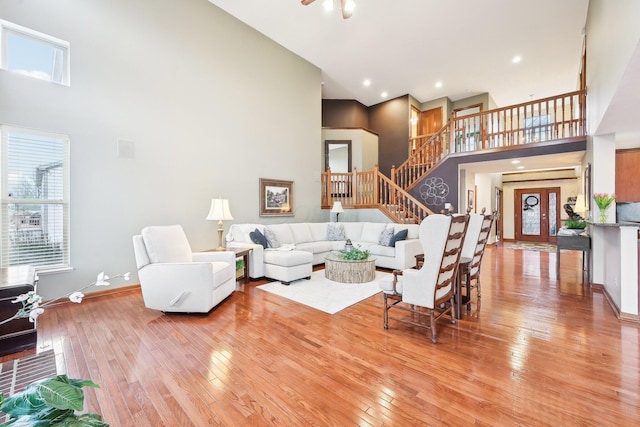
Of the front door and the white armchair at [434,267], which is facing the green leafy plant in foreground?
the front door

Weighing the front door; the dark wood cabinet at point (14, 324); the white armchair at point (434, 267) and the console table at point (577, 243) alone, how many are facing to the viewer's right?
1

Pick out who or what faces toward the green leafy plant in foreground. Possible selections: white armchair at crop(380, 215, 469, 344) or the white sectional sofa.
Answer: the white sectional sofa

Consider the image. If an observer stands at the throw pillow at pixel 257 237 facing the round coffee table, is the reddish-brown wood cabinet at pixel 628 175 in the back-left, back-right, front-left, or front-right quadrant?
front-left

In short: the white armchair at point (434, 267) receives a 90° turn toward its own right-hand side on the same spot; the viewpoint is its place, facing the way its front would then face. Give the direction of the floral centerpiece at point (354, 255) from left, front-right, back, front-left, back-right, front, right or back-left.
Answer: left

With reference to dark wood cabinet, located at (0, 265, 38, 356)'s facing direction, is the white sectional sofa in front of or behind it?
in front

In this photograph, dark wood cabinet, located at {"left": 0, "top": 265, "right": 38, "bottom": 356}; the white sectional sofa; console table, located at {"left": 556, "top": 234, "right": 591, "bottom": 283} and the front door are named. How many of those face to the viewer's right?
1

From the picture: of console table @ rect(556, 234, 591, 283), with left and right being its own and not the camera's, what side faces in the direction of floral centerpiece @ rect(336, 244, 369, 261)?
front

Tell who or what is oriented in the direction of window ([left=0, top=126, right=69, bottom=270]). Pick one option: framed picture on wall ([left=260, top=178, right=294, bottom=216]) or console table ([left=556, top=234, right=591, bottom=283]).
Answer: the console table

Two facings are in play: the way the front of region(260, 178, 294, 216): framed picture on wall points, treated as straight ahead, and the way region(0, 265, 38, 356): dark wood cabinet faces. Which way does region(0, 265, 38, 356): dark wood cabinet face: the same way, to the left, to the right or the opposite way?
to the left

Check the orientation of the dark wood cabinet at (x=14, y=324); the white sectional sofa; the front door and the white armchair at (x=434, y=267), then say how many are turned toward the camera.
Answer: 2

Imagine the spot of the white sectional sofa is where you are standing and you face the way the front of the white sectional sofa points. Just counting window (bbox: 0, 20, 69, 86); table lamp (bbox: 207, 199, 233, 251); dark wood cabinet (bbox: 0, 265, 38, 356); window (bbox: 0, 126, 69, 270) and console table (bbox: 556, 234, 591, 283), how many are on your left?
1

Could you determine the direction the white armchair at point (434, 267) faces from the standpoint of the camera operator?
facing away from the viewer and to the left of the viewer

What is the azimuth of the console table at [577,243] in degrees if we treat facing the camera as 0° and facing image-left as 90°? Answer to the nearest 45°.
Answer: approximately 45°

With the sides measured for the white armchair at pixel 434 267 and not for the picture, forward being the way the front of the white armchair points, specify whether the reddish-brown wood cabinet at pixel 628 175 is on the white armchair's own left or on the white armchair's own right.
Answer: on the white armchair's own right

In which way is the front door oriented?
toward the camera
